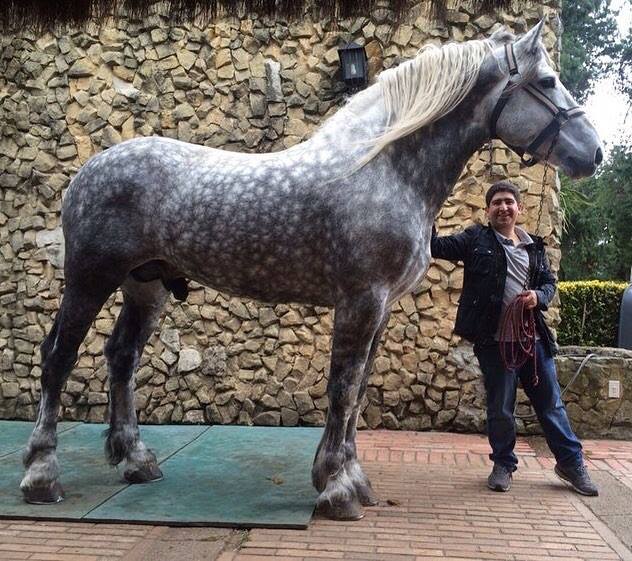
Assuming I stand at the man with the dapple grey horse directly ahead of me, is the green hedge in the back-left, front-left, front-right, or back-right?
back-right

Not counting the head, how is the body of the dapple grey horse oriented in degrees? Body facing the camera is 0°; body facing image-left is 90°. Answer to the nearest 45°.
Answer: approximately 270°

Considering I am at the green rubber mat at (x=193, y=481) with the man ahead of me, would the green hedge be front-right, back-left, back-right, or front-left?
front-left

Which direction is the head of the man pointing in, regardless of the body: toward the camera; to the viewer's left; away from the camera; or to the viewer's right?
toward the camera

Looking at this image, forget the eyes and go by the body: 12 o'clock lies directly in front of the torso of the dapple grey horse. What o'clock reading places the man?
The man is roughly at 11 o'clock from the dapple grey horse.
